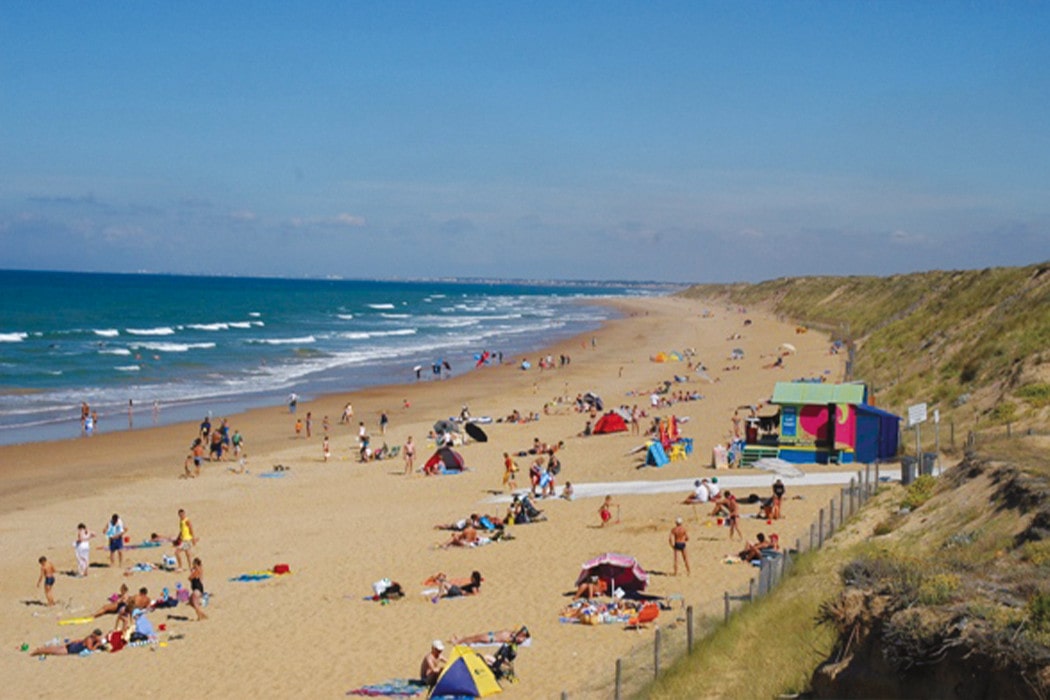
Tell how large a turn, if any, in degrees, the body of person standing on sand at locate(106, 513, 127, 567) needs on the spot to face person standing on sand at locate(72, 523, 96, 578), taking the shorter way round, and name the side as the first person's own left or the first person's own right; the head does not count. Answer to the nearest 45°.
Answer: approximately 45° to the first person's own right

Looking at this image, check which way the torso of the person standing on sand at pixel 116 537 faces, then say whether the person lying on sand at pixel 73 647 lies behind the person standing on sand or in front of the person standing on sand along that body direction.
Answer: in front

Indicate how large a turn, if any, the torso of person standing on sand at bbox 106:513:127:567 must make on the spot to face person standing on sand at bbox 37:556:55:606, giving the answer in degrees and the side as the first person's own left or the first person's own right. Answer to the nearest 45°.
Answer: approximately 45° to the first person's own right

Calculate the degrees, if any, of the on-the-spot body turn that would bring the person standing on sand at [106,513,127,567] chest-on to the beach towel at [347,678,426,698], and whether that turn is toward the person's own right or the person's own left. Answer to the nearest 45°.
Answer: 0° — they already face it

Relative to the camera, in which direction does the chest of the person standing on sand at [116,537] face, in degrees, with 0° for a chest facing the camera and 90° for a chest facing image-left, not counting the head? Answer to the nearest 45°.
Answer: approximately 180°

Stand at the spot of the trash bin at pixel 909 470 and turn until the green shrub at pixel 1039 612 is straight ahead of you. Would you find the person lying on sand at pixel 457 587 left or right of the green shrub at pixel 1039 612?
right

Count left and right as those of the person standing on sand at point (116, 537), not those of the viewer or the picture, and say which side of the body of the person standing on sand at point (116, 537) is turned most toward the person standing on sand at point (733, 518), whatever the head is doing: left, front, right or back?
right

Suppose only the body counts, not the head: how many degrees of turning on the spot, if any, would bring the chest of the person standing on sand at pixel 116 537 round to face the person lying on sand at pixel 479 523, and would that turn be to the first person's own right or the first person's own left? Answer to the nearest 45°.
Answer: approximately 90° to the first person's own right

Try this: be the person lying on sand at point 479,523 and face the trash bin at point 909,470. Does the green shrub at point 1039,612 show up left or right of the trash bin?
right
